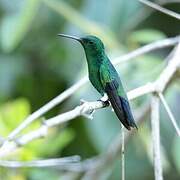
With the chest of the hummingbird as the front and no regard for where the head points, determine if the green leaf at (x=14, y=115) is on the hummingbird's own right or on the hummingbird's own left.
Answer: on the hummingbird's own right

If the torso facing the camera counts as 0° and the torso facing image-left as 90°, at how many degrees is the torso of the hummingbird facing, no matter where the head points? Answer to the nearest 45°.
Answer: approximately 90°
